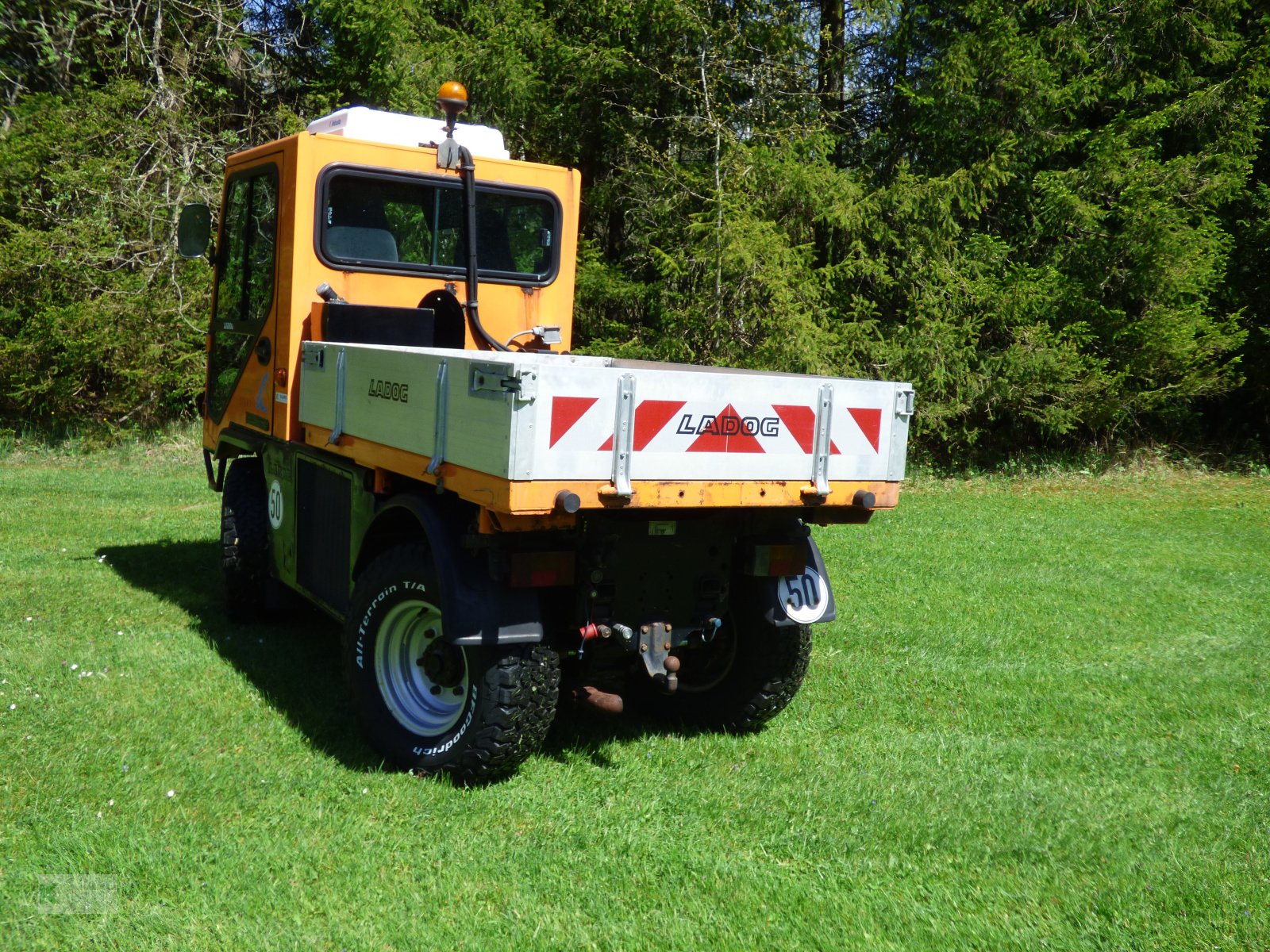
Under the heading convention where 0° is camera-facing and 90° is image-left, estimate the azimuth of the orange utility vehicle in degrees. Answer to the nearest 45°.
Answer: approximately 135°
